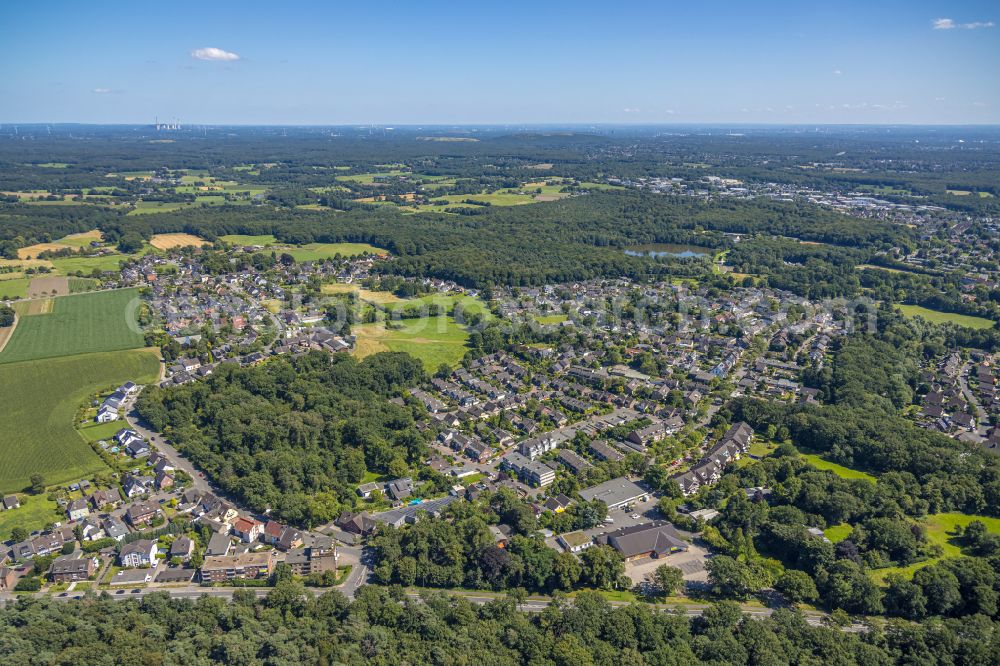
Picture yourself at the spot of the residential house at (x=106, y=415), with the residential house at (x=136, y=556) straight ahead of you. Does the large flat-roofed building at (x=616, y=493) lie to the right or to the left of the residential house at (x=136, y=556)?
left

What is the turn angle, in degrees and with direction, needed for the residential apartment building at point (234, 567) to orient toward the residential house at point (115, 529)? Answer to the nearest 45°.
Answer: approximately 135° to its right

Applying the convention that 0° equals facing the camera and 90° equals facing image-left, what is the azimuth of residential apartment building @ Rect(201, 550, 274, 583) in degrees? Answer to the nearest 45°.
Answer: approximately 0°

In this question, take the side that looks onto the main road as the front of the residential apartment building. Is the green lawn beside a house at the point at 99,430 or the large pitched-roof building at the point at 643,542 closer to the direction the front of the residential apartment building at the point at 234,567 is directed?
the large pitched-roof building

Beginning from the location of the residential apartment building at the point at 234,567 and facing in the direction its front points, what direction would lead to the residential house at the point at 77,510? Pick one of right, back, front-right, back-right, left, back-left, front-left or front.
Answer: back-right

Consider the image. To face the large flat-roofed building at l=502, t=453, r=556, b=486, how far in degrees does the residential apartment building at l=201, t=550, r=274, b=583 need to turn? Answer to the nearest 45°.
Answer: approximately 90° to its left

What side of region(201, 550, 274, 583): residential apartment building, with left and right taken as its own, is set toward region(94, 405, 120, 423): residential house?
back

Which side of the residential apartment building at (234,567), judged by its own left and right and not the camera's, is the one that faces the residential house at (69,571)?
right

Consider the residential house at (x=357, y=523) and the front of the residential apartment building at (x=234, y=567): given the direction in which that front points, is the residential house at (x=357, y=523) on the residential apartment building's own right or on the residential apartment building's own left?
on the residential apartment building's own left

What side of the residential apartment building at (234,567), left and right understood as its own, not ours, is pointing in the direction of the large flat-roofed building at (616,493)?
left

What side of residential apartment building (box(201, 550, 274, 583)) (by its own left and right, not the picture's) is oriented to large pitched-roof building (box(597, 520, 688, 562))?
left

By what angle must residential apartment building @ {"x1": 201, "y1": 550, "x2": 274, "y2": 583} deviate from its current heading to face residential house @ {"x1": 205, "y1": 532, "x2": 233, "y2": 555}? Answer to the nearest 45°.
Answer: approximately 180°
